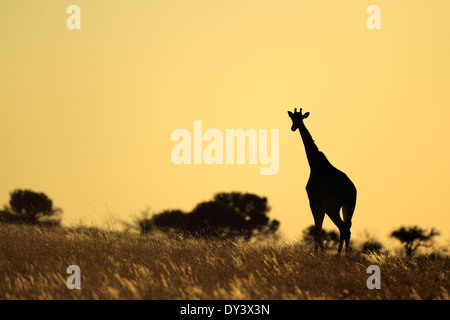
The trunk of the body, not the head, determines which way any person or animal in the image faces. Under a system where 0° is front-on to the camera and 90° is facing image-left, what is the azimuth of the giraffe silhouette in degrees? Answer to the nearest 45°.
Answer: approximately 45°

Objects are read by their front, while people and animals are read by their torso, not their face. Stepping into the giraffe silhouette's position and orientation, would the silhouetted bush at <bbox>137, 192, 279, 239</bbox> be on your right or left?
on your right

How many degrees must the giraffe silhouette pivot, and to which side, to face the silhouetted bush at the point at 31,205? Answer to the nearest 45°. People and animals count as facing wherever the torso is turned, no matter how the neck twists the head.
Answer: approximately 90° to its right

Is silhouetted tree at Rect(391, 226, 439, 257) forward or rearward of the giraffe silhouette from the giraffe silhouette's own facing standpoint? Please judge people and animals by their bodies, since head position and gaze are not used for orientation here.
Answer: rearward

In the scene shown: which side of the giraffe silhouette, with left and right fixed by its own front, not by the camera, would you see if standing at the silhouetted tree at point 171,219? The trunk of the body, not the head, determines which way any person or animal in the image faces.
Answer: right
